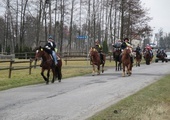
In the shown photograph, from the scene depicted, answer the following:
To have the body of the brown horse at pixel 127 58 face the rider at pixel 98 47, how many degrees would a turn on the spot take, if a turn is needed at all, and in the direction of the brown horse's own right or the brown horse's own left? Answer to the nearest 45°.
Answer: approximately 135° to the brown horse's own right

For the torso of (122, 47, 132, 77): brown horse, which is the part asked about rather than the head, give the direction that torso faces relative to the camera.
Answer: toward the camera

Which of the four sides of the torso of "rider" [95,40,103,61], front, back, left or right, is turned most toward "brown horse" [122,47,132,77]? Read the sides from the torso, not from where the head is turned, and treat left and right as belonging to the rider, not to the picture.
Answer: left

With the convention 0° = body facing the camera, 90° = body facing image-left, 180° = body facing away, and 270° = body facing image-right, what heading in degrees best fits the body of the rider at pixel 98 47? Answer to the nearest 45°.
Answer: approximately 45°

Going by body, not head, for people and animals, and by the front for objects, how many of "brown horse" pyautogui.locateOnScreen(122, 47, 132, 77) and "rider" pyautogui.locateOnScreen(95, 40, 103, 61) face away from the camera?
0
